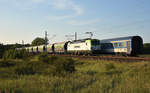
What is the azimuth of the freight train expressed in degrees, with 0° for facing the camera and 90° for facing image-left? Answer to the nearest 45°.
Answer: approximately 315°
